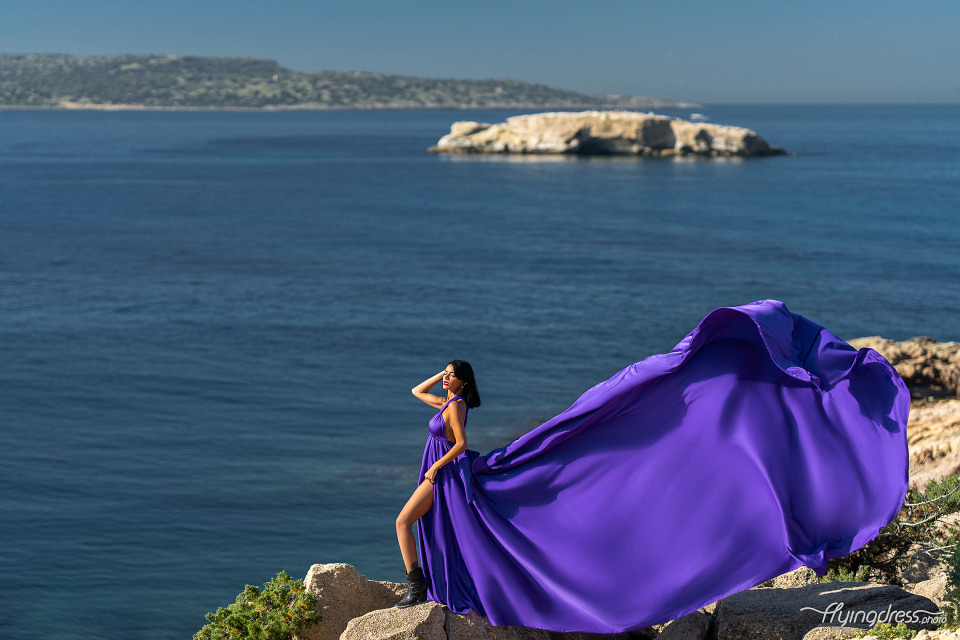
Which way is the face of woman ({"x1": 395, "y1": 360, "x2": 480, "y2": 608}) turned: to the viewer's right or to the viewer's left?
to the viewer's left

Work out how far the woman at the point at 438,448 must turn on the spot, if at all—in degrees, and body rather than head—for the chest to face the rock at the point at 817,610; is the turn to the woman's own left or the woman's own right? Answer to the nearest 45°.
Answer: approximately 180°

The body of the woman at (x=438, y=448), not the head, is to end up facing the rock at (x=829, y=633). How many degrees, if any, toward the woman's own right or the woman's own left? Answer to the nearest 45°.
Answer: approximately 180°

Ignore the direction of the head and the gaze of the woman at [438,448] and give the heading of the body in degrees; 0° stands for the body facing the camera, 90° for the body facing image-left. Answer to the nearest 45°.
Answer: approximately 90°

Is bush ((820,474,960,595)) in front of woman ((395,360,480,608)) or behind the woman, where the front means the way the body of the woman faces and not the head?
behind

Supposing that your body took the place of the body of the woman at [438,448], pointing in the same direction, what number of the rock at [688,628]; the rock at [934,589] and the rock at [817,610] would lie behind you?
3

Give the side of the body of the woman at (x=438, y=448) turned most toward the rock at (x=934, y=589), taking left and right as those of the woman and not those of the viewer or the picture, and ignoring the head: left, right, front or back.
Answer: back

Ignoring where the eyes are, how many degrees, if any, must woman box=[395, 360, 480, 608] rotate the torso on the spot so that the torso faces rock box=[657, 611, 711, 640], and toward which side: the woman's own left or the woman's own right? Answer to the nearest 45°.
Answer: approximately 180°
